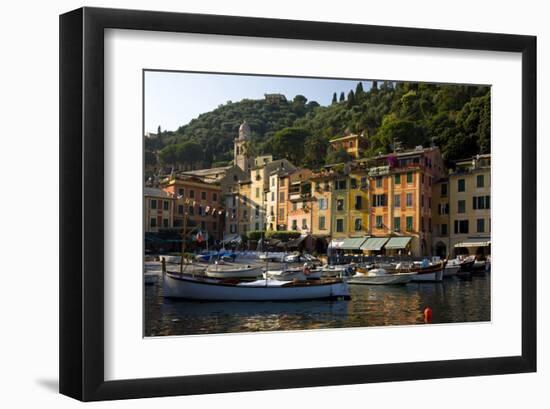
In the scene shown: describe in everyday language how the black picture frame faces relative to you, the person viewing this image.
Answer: facing the viewer and to the right of the viewer
